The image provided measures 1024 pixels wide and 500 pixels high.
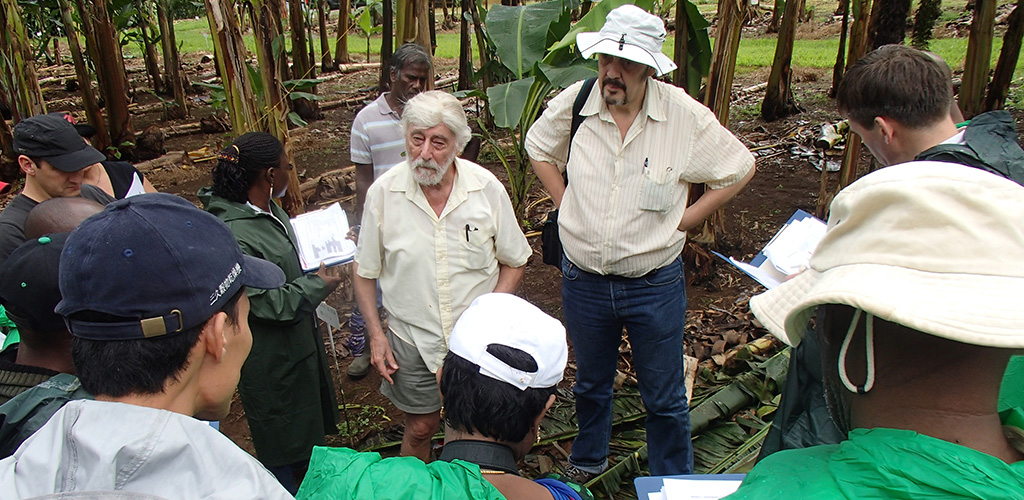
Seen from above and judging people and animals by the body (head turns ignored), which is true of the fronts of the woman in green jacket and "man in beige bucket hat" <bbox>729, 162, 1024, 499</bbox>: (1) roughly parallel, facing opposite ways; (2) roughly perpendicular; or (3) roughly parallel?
roughly perpendicular

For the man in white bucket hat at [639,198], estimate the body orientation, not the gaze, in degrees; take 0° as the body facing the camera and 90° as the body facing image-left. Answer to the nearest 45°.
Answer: approximately 0°

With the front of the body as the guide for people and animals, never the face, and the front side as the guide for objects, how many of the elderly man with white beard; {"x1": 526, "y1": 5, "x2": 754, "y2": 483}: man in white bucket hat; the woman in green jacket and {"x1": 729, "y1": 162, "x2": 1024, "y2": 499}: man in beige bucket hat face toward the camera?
2

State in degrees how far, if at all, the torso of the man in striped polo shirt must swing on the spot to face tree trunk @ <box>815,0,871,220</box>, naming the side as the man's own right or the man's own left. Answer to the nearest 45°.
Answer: approximately 135° to the man's own left

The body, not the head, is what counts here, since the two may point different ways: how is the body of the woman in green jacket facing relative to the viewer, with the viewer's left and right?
facing to the right of the viewer

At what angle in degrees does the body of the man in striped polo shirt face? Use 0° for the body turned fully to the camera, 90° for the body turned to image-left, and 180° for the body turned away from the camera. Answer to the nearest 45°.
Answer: approximately 315°
